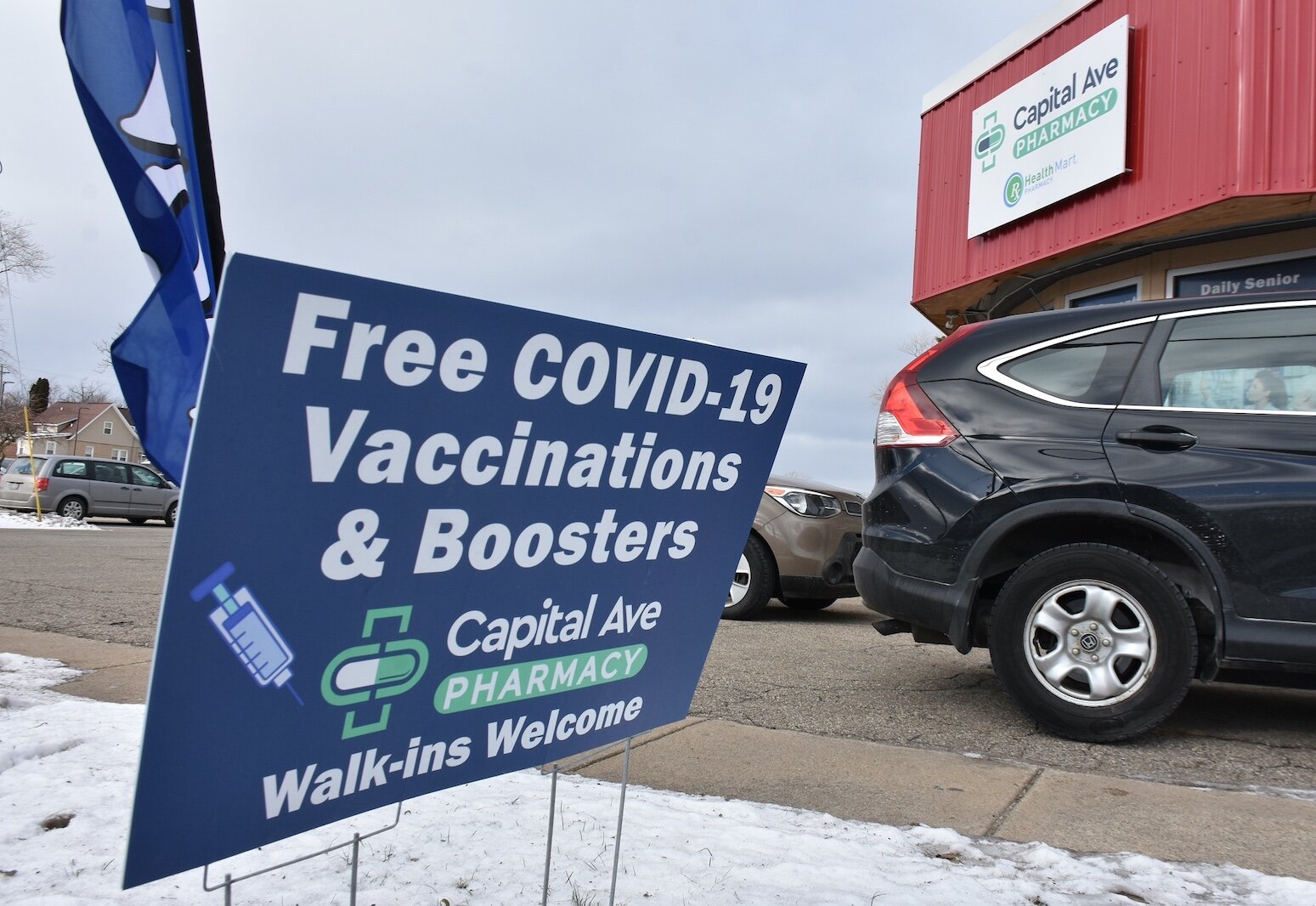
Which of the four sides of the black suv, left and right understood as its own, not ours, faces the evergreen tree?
back

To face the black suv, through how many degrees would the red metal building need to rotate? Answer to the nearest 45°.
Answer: approximately 45° to its left

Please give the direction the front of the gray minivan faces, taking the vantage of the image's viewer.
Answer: facing away from the viewer and to the right of the viewer

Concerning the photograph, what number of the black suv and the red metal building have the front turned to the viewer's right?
1

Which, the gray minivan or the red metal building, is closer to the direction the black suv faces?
the red metal building

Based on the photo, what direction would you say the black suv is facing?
to the viewer's right

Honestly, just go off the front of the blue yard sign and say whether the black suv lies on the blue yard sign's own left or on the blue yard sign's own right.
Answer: on the blue yard sign's own left

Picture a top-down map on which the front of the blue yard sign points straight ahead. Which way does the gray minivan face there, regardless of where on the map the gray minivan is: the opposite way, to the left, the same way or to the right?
to the left
